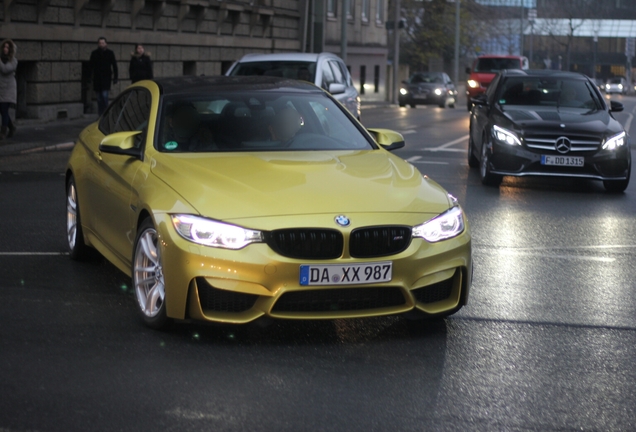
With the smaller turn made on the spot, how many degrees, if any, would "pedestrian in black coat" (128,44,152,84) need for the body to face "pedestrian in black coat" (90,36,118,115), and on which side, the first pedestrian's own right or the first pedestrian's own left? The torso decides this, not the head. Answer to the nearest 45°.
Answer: approximately 45° to the first pedestrian's own right

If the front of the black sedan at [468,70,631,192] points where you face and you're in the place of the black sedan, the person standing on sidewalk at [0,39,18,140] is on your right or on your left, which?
on your right

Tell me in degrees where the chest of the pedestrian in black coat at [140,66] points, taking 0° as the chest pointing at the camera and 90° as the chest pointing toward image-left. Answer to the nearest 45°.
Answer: approximately 0°

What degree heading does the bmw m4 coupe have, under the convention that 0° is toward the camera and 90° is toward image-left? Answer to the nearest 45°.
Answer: approximately 315°

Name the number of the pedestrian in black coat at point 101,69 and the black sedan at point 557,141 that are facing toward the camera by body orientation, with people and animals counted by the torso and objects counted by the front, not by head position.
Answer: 2
